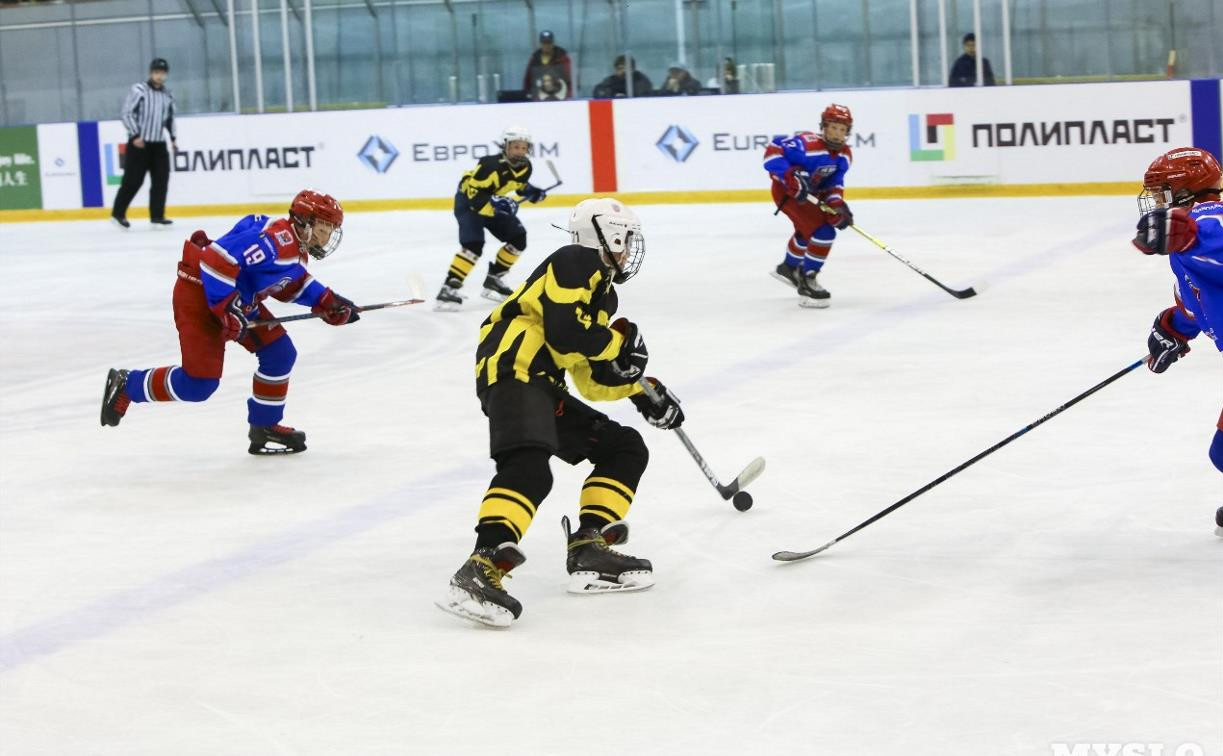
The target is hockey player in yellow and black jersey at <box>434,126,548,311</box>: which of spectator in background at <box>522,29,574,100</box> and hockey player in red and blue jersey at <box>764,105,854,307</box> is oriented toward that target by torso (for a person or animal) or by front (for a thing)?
the spectator in background

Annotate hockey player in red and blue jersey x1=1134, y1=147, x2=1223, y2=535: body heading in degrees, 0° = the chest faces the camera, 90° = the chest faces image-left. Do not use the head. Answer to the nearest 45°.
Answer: approximately 90°

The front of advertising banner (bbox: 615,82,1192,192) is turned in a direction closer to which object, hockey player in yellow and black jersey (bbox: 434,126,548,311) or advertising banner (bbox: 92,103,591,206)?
the hockey player in yellow and black jersey

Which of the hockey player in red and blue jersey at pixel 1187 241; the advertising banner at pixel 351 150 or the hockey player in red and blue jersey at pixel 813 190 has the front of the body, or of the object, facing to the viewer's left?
the hockey player in red and blue jersey at pixel 1187 241

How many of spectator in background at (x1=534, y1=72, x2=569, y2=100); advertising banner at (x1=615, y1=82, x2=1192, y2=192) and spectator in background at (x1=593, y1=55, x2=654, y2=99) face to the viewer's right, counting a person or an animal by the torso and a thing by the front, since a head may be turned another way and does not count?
0

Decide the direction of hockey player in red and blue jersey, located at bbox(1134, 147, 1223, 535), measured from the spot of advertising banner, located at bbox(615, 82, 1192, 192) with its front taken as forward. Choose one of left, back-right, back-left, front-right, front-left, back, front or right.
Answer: front

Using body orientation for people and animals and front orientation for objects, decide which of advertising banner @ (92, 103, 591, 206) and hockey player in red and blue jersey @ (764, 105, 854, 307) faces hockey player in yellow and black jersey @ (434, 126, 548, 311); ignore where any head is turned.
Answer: the advertising banner

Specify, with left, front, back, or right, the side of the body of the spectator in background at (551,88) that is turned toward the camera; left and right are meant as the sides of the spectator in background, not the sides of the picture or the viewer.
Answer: front

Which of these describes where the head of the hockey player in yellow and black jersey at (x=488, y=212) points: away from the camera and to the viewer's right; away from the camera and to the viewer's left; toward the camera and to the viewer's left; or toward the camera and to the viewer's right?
toward the camera and to the viewer's right

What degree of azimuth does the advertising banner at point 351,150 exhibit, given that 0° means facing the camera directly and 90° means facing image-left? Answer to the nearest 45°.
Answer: approximately 0°

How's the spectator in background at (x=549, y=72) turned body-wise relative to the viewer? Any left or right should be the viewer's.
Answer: facing the viewer
